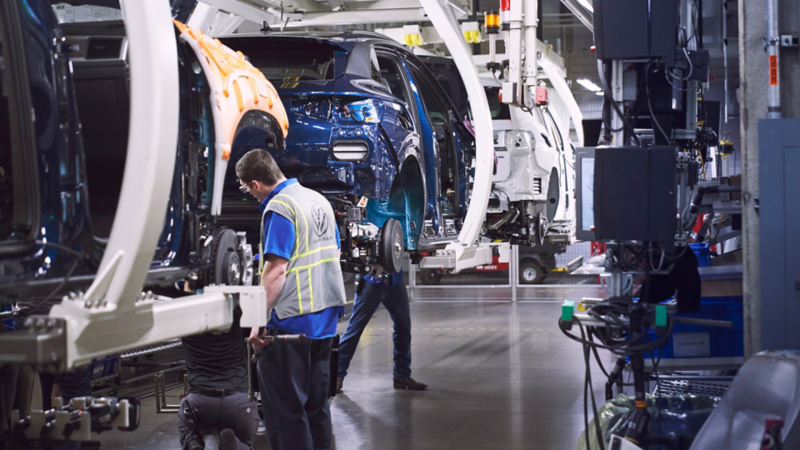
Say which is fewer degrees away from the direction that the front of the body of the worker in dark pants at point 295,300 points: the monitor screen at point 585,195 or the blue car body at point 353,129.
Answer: the blue car body

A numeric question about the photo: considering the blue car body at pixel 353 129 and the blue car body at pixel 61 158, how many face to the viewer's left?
0

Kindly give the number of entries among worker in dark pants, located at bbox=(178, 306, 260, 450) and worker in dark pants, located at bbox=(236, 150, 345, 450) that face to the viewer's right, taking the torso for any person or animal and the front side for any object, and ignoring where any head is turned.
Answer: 0

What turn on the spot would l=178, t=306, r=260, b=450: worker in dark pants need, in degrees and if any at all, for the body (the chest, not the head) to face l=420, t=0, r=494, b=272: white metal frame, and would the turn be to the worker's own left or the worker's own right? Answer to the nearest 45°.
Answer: approximately 45° to the worker's own right

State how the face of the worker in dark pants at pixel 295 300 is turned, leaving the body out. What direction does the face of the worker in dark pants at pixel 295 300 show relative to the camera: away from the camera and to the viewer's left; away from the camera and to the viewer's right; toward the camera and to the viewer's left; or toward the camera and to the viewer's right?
away from the camera and to the viewer's left

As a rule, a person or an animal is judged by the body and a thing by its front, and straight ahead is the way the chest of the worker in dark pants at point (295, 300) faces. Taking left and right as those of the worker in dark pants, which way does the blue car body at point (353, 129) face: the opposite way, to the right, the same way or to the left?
to the right

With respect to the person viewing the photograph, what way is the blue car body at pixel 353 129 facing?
facing away from the viewer and to the right of the viewer

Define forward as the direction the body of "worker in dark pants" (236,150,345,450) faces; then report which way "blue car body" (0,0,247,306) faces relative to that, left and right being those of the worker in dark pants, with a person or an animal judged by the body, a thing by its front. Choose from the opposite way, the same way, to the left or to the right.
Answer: to the right

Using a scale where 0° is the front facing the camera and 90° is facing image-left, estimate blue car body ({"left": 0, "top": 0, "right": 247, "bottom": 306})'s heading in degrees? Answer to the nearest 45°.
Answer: approximately 225°

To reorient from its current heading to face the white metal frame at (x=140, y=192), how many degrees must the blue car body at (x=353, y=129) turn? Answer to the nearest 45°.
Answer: approximately 135° to its right

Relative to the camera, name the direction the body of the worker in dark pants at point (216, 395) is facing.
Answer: away from the camera

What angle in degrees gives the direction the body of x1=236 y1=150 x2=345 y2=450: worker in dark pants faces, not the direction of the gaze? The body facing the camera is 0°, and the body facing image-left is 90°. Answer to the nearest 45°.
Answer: approximately 135°
